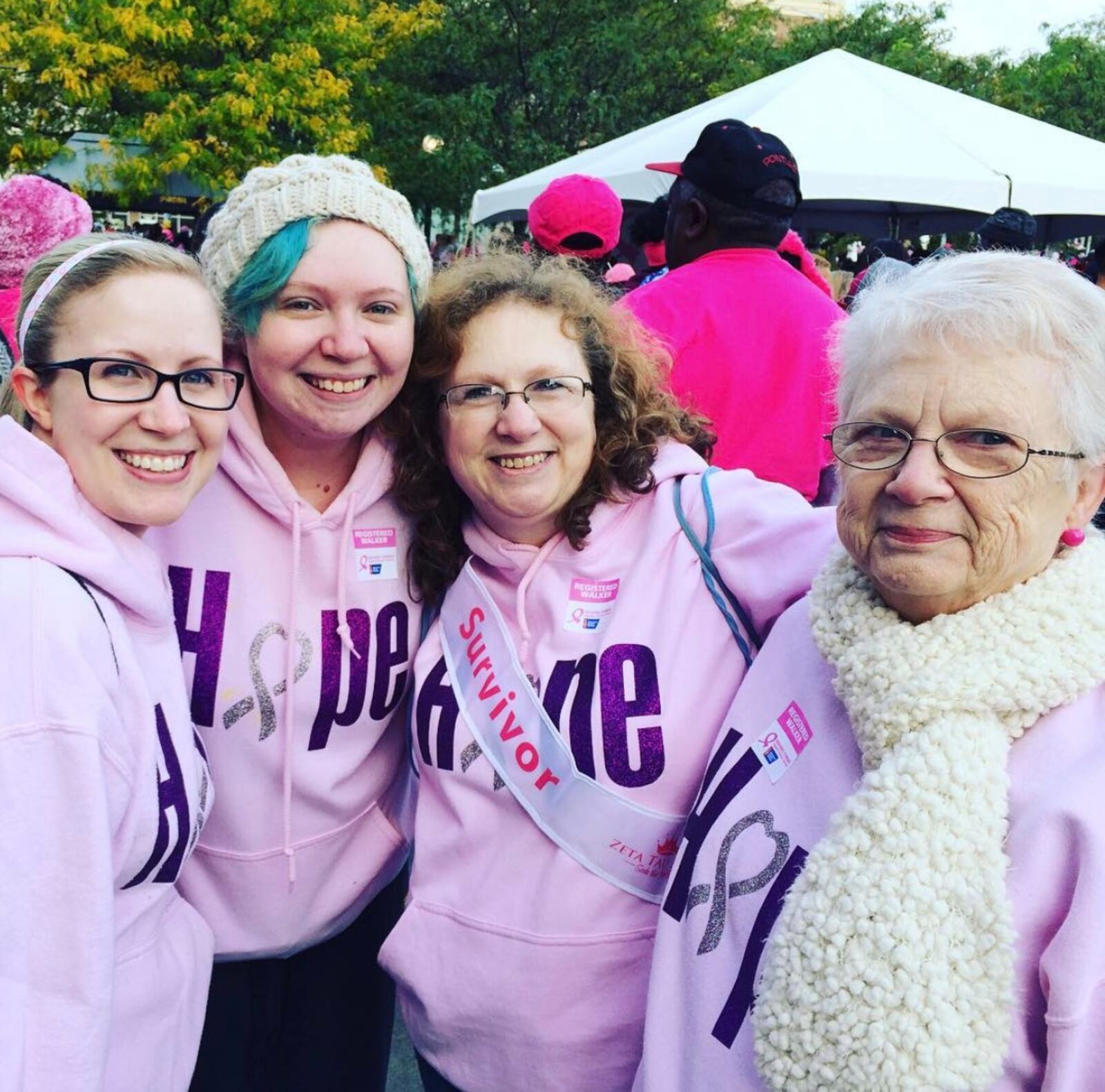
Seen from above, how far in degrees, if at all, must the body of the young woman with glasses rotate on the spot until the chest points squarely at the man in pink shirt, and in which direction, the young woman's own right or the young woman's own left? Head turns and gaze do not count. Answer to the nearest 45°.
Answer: approximately 90° to the young woman's own left

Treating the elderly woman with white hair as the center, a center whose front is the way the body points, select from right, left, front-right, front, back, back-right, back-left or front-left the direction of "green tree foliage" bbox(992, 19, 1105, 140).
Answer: back-right

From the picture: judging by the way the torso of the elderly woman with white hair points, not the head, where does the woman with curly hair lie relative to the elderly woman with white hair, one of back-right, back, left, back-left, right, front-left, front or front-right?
right

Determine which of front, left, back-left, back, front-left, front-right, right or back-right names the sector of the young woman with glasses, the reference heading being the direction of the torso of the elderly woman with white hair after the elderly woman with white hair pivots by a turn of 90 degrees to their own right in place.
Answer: front-left

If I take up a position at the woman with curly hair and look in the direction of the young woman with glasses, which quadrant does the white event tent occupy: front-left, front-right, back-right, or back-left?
back-right

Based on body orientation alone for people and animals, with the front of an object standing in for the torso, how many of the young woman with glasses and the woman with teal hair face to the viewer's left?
0

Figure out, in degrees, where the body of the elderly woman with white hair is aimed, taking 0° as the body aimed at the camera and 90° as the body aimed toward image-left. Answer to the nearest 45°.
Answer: approximately 45°

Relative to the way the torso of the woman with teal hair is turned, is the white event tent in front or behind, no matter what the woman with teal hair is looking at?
behind

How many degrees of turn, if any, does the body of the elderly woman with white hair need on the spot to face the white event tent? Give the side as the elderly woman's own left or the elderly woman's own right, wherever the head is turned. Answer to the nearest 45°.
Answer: approximately 135° to the elderly woman's own right
